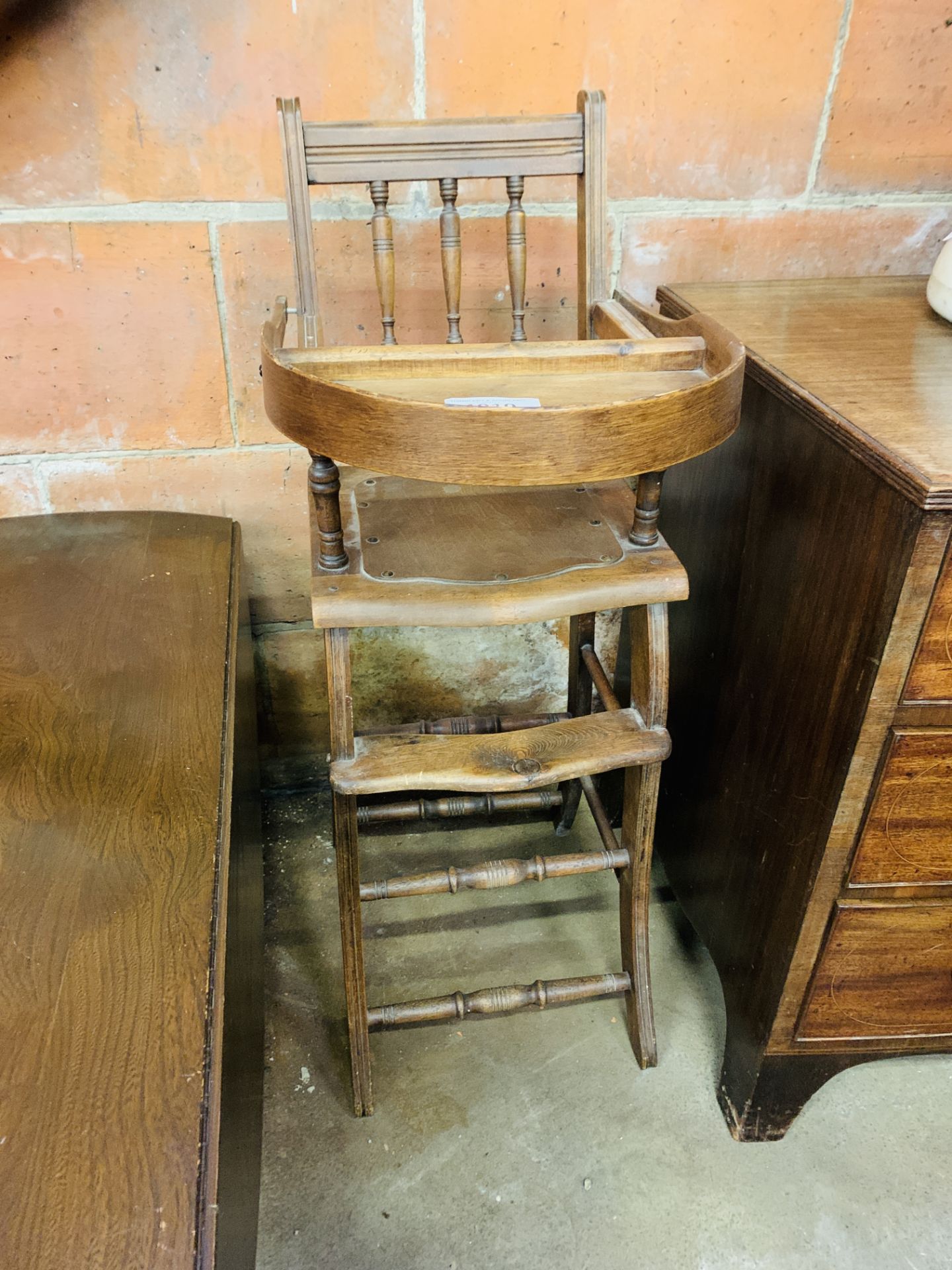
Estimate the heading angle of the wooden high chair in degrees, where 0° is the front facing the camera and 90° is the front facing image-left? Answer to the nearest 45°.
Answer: approximately 0°

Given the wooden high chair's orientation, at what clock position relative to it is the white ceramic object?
The white ceramic object is roughly at 8 o'clock from the wooden high chair.

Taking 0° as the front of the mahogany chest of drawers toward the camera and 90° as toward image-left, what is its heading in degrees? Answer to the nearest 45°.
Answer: approximately 315°
